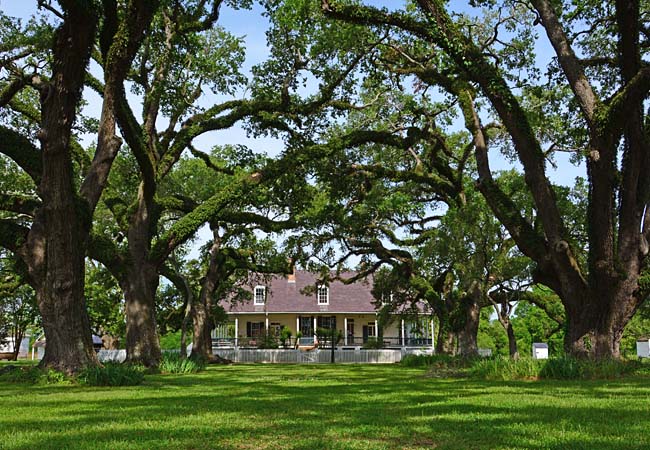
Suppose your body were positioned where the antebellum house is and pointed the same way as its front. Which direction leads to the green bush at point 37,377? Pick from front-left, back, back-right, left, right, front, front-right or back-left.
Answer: front

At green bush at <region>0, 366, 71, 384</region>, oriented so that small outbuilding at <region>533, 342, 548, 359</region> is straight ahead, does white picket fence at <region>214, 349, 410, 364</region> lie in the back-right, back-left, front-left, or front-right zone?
front-left

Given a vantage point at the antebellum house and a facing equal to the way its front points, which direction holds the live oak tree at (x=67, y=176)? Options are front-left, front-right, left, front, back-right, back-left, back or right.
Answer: front

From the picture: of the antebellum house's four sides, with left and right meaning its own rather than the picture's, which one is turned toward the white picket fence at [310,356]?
front

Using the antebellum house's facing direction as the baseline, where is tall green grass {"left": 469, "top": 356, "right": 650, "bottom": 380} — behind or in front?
in front

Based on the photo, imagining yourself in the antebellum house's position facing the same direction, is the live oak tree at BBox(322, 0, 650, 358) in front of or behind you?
in front

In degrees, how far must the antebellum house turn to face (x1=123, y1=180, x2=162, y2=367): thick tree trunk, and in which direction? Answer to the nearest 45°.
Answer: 0° — it already faces it

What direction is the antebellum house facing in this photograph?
toward the camera

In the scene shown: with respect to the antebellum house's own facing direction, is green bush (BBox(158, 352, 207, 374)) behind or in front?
in front
